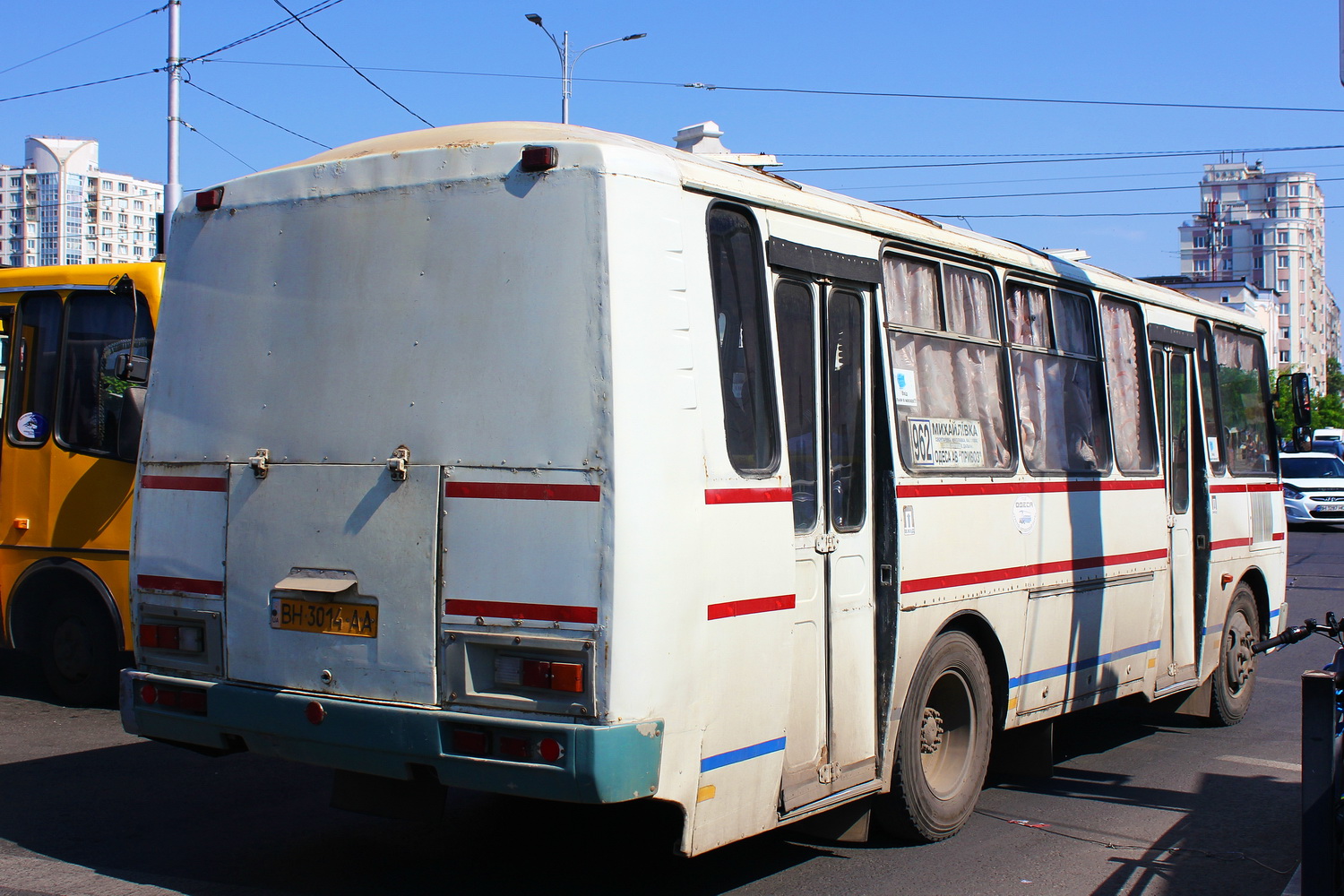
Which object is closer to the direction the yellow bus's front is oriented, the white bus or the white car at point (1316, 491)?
the white bus

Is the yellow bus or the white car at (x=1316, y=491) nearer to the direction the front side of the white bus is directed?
the white car

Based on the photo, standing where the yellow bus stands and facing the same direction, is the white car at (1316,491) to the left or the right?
on its left

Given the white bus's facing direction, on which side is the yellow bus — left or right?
on its left

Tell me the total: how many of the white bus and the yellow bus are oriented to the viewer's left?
0

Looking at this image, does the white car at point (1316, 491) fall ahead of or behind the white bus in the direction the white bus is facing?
ahead

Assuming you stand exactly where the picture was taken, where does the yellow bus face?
facing the viewer and to the right of the viewer

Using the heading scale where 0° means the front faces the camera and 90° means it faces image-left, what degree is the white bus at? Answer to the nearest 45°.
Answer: approximately 225°
